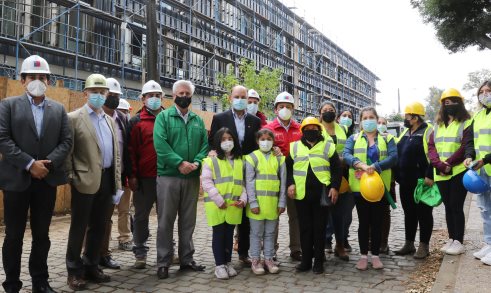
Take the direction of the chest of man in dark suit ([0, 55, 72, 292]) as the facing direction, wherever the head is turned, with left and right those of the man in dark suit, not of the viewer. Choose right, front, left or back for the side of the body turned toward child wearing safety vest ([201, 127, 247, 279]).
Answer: left

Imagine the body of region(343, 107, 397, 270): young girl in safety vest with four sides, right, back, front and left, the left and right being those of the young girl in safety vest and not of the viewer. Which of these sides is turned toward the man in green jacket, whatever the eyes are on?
right

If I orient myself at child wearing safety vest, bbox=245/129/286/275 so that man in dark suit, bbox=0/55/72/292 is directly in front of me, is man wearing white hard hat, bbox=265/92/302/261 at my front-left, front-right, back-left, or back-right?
back-right

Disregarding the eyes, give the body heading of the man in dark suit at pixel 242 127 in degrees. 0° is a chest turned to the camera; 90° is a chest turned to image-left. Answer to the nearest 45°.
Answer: approximately 0°

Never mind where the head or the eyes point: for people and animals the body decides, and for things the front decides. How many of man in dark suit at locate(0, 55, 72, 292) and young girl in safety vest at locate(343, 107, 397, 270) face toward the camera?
2

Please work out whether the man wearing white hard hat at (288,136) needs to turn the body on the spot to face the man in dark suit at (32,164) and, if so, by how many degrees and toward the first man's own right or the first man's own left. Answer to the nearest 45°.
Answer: approximately 45° to the first man's own right

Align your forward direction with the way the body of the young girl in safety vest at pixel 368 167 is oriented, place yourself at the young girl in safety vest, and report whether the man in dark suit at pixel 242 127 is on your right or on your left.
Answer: on your right
